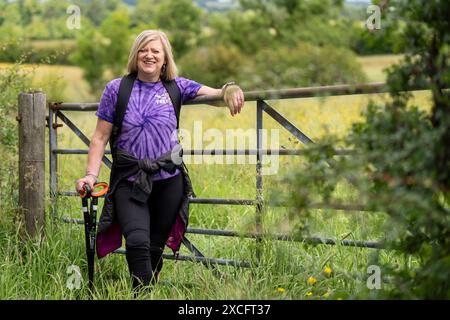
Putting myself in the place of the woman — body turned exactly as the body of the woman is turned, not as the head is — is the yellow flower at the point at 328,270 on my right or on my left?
on my left

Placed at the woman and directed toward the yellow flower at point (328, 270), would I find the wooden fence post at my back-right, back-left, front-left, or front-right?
back-left

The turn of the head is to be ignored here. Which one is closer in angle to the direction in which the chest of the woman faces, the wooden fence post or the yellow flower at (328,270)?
the yellow flower

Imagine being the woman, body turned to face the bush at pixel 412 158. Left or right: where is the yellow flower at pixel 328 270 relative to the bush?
left

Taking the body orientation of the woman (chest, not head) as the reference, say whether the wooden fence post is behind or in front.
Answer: behind

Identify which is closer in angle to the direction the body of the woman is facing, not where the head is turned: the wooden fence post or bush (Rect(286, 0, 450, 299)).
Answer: the bush

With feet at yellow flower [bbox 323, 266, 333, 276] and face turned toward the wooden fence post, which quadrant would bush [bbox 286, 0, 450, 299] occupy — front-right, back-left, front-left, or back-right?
back-left

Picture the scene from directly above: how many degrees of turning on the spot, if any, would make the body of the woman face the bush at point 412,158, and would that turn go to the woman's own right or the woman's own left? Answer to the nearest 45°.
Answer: approximately 45° to the woman's own left

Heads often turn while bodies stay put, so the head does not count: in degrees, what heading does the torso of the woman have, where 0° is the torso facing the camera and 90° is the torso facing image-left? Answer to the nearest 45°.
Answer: approximately 0°
